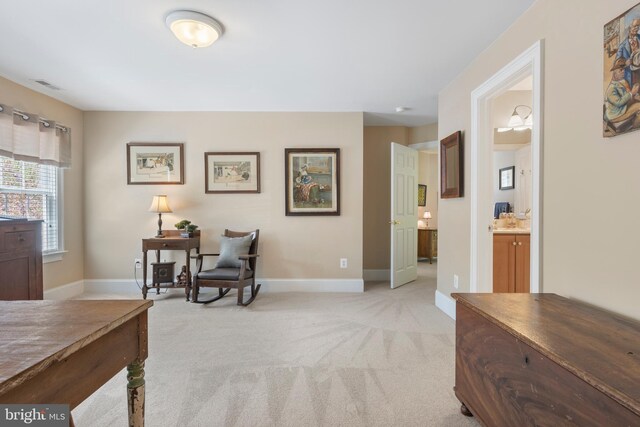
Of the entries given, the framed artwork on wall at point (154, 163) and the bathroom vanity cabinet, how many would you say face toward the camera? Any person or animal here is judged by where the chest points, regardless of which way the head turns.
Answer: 2

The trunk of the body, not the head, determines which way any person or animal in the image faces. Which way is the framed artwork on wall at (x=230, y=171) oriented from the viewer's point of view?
toward the camera

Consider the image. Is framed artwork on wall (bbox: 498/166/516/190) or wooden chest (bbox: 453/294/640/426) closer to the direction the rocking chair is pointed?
the wooden chest

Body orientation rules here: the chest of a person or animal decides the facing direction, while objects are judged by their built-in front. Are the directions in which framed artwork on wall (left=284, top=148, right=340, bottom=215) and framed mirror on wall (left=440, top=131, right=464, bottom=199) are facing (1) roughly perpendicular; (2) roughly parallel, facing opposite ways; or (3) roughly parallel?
roughly perpendicular

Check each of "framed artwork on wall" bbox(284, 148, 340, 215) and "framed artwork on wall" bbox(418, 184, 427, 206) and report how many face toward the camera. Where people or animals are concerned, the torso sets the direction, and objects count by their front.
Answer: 2

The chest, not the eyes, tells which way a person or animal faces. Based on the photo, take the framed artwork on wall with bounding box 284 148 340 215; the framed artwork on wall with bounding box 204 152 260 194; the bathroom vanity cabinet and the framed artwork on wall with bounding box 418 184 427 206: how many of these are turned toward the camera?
4

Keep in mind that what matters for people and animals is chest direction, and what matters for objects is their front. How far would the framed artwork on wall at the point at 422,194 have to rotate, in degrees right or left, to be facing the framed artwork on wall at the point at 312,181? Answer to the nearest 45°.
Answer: approximately 45° to its right

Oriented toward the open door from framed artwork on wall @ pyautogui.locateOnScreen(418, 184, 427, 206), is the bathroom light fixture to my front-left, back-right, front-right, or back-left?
front-left

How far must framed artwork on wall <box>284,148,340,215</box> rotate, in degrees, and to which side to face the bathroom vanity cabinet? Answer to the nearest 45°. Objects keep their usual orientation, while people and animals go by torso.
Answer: approximately 45° to its left

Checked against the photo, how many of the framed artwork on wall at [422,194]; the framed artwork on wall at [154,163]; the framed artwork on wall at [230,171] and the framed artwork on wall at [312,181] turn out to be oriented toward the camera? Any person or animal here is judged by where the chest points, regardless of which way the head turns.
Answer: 4

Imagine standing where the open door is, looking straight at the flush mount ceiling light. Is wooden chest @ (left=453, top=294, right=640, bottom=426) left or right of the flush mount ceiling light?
left

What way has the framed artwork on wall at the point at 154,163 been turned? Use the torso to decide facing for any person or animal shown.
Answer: toward the camera

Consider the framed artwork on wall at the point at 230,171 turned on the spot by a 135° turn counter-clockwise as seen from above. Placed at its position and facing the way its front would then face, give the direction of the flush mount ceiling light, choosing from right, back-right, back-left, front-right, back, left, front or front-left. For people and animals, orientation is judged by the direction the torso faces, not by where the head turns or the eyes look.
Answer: back-right

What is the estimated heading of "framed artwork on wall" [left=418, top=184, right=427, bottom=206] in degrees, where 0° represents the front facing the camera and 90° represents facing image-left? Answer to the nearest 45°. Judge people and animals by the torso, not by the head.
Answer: approximately 0°

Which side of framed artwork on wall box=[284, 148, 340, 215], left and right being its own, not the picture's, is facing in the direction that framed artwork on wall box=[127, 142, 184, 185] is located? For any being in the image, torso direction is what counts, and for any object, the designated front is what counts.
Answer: right

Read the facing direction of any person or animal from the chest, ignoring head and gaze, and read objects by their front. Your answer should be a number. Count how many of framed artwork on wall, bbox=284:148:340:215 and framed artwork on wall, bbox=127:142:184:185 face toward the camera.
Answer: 2

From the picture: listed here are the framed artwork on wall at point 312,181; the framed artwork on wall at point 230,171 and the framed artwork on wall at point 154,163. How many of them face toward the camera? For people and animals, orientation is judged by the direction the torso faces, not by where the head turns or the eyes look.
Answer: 3

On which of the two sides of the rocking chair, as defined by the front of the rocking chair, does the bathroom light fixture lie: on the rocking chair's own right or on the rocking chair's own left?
on the rocking chair's own left

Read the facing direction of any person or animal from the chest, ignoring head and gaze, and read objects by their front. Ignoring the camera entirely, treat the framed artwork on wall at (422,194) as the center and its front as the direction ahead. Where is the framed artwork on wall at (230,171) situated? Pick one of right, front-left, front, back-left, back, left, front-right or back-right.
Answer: front-right

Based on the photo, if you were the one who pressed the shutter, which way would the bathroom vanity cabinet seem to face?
facing the viewer
